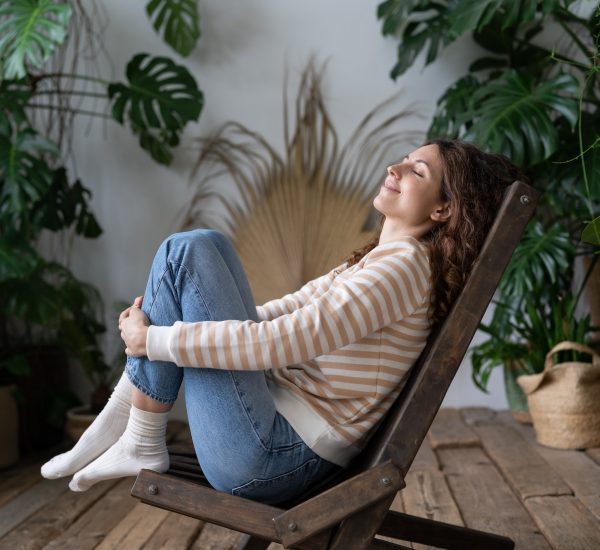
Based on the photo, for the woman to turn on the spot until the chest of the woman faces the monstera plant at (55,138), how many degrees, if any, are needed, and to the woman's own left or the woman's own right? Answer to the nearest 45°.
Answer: approximately 45° to the woman's own right

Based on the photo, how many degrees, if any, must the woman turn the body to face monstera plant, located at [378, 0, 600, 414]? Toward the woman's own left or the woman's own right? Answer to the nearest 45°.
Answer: approximately 135° to the woman's own right

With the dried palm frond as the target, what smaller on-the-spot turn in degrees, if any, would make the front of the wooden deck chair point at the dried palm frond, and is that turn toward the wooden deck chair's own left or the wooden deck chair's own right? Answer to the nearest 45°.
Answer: approximately 90° to the wooden deck chair's own right

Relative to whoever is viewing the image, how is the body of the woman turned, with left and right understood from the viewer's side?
facing to the left of the viewer

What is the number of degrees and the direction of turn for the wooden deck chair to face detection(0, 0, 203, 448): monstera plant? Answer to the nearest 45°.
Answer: approximately 45° to its right

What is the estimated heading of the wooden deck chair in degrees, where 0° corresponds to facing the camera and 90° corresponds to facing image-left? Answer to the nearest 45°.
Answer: approximately 90°

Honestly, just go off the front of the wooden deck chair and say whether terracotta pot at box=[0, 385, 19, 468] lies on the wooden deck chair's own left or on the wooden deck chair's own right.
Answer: on the wooden deck chair's own right

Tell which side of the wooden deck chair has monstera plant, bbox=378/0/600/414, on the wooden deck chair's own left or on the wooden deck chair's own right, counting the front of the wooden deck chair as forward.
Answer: on the wooden deck chair's own right

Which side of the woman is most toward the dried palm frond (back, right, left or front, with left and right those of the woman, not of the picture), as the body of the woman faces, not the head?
right

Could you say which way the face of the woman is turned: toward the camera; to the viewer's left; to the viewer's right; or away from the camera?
to the viewer's left

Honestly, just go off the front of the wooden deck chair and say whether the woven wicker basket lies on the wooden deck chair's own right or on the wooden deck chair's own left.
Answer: on the wooden deck chair's own right
